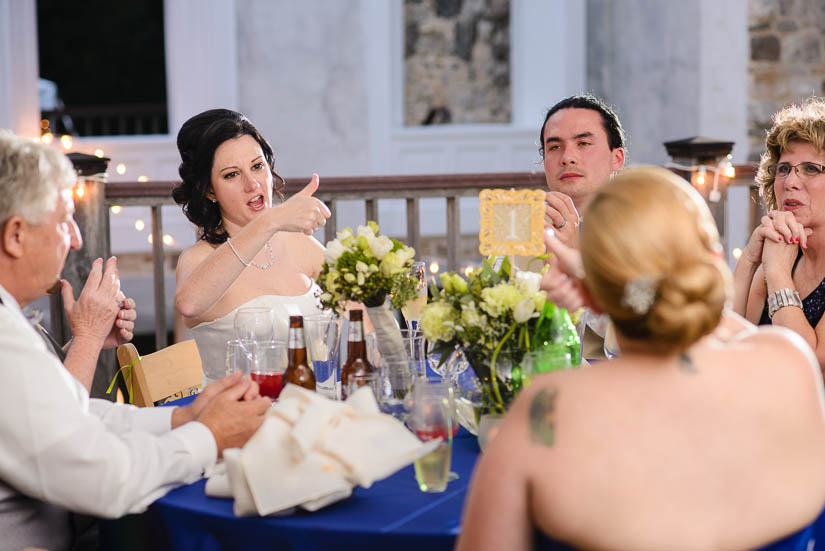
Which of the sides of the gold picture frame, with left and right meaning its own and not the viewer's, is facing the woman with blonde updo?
front

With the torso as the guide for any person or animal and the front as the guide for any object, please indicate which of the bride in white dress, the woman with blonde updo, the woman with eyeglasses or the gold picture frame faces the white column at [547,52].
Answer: the woman with blonde updo

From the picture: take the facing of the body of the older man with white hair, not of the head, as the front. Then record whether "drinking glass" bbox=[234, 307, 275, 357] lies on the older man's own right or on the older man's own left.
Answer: on the older man's own left

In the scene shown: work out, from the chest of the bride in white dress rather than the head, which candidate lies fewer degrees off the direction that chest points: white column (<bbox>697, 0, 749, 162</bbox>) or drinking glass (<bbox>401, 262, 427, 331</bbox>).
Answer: the drinking glass

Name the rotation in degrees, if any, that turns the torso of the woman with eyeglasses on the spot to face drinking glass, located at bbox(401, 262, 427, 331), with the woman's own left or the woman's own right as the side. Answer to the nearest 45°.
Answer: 0° — they already face it

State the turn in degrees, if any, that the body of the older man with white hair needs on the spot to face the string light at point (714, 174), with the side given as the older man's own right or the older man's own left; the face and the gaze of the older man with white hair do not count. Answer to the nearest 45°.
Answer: approximately 45° to the older man's own left

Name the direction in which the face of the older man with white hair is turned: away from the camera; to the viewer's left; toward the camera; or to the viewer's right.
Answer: to the viewer's right

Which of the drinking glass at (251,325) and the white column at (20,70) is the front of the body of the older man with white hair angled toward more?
the drinking glass

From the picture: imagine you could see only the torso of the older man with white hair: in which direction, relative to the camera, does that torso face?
to the viewer's right

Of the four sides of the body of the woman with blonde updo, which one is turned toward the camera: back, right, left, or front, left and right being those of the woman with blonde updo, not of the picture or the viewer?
back
